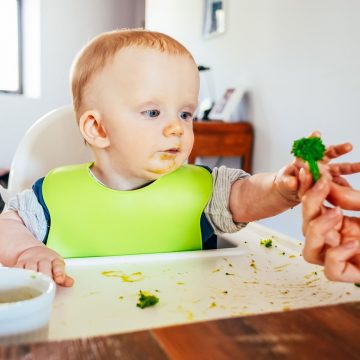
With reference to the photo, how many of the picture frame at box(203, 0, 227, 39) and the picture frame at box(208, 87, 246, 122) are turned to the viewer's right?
0

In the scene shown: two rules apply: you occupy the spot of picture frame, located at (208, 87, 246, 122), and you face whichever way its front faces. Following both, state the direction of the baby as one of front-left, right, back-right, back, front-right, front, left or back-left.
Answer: front-left

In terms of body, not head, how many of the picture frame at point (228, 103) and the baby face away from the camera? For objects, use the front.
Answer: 0

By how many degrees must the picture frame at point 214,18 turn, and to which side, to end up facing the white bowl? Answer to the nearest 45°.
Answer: approximately 45° to its left

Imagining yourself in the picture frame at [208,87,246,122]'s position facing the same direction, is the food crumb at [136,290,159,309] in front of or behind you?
in front

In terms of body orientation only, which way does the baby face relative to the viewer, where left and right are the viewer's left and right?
facing the viewer and to the right of the viewer

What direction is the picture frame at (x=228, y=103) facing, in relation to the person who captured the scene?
facing the viewer and to the left of the viewer

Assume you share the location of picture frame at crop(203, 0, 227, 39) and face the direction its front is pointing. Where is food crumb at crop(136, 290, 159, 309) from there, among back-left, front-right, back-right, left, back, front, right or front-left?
front-left

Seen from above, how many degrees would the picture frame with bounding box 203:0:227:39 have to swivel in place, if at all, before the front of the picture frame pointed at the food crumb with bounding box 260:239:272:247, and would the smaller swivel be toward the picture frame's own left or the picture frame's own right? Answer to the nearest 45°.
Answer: approximately 45° to the picture frame's own left

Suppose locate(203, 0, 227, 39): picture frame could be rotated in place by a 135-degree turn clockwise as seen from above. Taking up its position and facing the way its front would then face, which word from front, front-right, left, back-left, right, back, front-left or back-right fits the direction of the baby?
back
